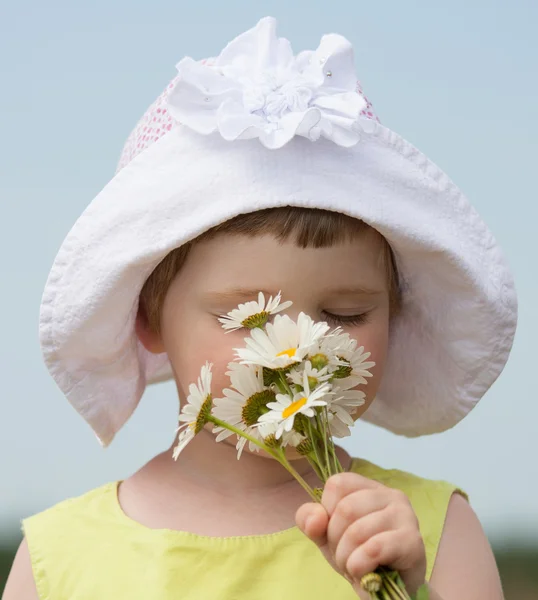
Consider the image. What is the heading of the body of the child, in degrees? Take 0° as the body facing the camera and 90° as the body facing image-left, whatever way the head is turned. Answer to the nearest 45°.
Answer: approximately 0°
